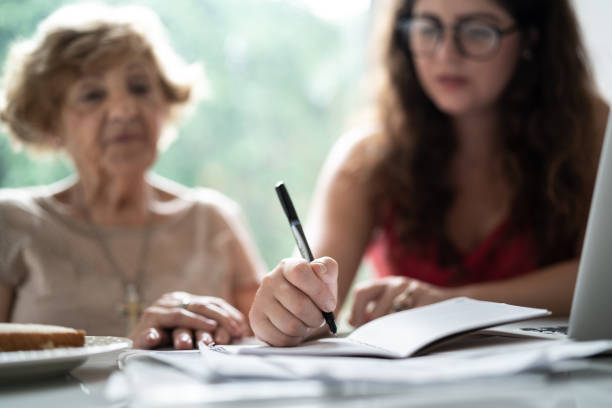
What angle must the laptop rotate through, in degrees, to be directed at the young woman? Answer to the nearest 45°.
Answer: approximately 45° to its right

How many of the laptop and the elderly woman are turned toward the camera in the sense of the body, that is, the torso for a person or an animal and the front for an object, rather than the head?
1

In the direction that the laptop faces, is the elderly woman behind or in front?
in front

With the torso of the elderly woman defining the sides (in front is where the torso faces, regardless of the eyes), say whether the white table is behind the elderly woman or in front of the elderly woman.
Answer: in front

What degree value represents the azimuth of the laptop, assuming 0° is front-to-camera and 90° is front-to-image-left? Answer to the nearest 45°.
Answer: approximately 135°

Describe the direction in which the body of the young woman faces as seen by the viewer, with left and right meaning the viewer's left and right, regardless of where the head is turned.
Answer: facing the viewer and to the left of the viewer

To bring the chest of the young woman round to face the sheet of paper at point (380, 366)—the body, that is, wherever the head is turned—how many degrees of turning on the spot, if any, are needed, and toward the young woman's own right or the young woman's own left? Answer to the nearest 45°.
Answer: approximately 45° to the young woman's own left

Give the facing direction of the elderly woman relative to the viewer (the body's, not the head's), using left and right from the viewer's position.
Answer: facing the viewer

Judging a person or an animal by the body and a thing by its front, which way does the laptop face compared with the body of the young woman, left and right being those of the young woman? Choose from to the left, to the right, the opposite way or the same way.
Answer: to the right
